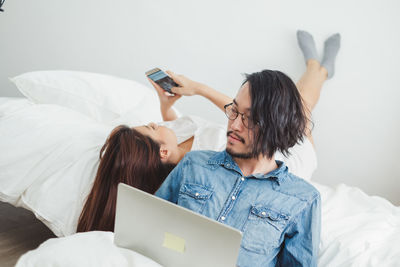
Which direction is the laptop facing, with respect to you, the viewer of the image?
facing away from the viewer and to the right of the viewer

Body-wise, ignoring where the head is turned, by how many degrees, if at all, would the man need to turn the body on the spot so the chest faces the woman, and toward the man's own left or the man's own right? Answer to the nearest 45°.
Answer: approximately 90° to the man's own right

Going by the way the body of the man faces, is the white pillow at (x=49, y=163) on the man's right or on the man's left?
on the man's right

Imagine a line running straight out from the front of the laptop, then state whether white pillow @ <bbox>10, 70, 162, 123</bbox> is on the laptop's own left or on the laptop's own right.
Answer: on the laptop's own left

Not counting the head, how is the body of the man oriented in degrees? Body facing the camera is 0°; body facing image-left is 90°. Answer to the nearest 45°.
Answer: approximately 45°

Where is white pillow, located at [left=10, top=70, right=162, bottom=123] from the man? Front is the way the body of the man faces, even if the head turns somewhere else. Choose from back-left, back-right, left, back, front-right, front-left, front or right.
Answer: right
